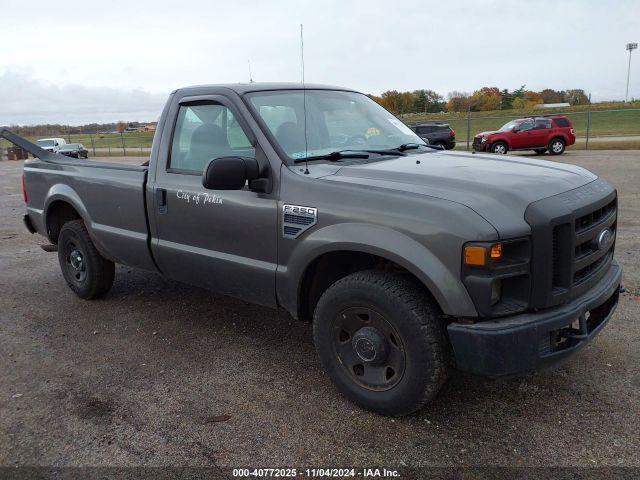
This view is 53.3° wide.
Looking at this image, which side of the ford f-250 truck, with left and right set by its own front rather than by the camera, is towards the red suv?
left

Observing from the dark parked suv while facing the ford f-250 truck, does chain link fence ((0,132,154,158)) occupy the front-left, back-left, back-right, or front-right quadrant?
back-right

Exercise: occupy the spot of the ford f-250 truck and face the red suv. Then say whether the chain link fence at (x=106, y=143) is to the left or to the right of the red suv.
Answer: left

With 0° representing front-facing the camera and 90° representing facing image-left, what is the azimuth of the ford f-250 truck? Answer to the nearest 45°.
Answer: approximately 315°

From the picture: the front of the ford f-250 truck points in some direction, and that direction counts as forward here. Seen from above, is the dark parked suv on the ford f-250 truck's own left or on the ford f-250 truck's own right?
on the ford f-250 truck's own left

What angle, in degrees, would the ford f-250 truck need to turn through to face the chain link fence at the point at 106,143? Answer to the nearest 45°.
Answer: approximately 135° to its left
